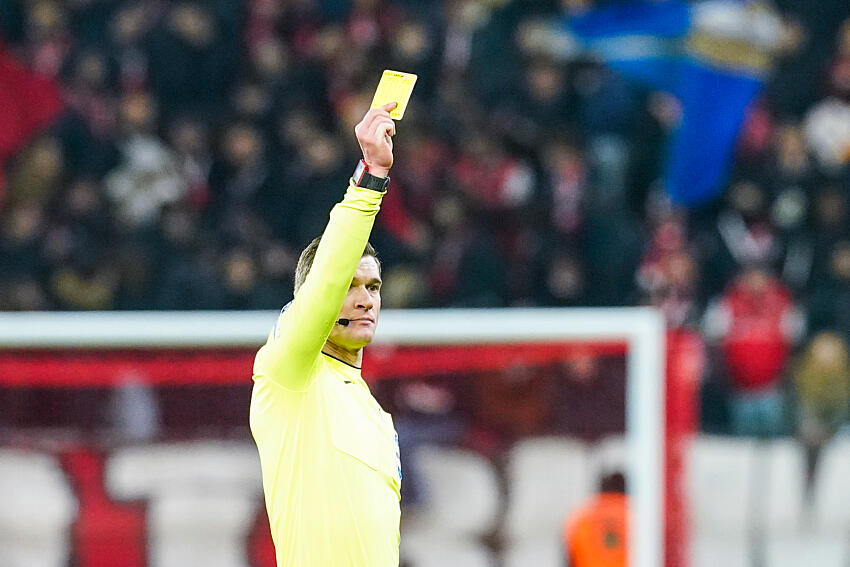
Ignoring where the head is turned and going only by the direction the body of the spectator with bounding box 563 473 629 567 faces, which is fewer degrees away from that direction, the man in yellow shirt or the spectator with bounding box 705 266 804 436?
the spectator

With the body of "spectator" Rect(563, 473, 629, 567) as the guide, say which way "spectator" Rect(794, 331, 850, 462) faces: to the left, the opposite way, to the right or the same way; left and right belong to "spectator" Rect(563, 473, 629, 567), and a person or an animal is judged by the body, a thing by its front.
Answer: the opposite way

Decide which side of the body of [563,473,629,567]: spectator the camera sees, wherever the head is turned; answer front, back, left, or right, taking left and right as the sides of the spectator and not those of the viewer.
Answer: back

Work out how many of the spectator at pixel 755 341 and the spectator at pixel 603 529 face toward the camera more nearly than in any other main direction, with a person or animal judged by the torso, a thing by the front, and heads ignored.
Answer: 1

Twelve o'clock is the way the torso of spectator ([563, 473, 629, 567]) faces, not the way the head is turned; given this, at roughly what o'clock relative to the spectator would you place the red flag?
The red flag is roughly at 10 o'clock from the spectator.

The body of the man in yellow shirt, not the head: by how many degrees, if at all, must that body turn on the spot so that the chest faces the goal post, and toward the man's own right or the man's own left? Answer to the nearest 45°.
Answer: approximately 135° to the man's own left

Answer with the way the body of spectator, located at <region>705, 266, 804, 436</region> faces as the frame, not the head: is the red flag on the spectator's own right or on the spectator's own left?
on the spectator's own right

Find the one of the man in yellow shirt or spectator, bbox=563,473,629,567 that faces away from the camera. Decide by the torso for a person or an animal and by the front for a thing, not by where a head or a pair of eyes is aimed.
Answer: the spectator

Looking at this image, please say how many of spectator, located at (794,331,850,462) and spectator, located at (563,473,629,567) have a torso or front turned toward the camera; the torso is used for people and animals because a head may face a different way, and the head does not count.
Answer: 1

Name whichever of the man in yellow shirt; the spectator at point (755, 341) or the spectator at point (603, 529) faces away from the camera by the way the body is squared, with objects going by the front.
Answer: the spectator at point (603, 529)
